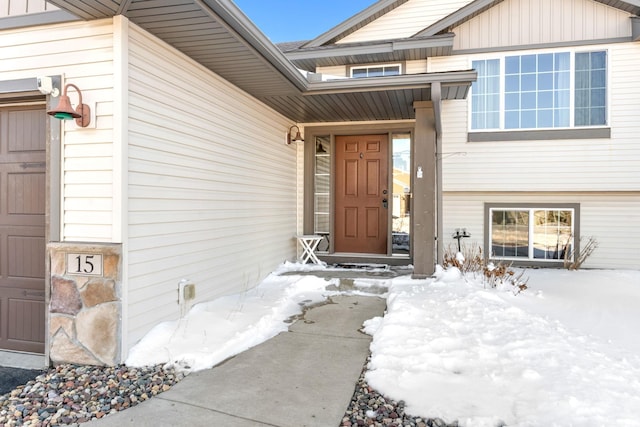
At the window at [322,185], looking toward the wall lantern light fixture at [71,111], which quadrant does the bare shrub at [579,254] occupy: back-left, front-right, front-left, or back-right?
back-left

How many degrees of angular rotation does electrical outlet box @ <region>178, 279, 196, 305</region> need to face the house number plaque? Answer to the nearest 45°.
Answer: approximately 90° to its right

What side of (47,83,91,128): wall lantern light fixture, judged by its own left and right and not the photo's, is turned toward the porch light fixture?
back

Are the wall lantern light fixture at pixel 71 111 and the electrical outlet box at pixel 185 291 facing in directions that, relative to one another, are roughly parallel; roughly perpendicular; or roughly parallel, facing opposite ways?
roughly perpendicular

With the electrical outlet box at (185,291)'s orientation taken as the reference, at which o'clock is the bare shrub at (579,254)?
The bare shrub is roughly at 10 o'clock from the electrical outlet box.

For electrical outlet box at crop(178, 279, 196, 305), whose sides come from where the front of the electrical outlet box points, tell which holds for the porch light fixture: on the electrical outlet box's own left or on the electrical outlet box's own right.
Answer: on the electrical outlet box's own left

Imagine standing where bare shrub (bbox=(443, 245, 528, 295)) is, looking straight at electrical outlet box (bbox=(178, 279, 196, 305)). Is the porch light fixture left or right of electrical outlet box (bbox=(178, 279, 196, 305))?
right

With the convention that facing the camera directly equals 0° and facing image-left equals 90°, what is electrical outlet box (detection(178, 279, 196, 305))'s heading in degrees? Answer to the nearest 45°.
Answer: approximately 315°
